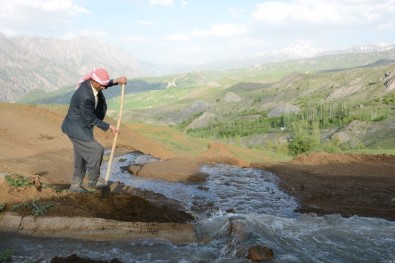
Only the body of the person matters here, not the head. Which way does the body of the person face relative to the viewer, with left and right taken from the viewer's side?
facing to the right of the viewer
